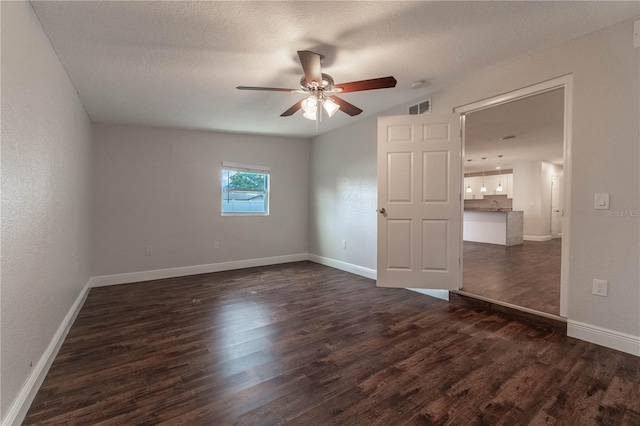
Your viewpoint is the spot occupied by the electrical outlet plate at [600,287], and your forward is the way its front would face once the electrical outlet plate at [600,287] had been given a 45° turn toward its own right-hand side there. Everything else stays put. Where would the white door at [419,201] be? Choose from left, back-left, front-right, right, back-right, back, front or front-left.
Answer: front-right

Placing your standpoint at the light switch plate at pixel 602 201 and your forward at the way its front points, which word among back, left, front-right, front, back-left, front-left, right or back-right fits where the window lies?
right

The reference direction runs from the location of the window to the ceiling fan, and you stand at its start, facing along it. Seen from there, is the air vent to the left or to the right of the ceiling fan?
left

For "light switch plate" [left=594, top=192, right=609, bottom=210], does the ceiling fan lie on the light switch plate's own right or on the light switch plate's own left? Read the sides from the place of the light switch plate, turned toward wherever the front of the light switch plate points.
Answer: on the light switch plate's own right

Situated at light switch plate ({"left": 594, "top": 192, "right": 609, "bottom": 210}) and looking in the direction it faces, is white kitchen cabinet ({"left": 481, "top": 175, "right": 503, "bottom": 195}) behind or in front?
behind

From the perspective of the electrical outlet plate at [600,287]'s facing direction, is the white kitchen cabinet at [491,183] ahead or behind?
behind
